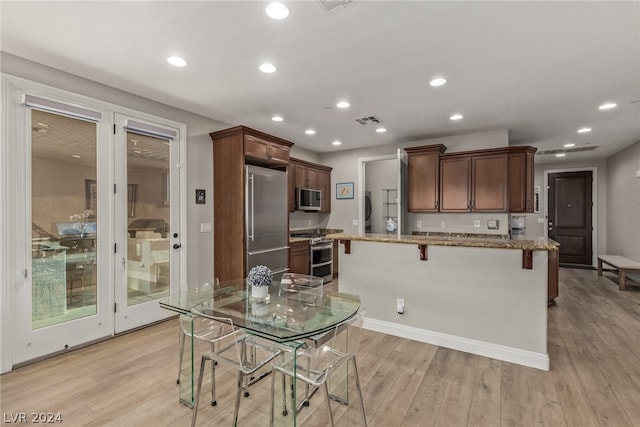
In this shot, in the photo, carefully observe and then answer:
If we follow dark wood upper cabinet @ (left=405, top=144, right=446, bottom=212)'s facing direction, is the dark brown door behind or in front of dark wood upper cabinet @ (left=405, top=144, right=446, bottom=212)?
behind

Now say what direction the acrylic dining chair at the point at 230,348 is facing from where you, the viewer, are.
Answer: facing away from the viewer and to the right of the viewer

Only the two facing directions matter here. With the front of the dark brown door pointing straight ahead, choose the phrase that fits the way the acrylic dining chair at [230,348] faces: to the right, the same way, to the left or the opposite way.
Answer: the opposite way

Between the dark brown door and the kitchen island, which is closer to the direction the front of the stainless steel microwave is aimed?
the kitchen island

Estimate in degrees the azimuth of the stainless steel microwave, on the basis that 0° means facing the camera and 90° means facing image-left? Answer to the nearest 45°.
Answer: approximately 315°

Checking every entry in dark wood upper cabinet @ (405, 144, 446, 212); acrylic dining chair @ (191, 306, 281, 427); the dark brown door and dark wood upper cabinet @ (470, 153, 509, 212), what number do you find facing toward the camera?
3

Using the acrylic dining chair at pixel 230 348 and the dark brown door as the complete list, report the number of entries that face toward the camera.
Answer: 1

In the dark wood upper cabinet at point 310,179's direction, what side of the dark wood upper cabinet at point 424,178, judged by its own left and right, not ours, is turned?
right

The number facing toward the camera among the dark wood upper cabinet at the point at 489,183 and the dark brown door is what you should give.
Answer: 2

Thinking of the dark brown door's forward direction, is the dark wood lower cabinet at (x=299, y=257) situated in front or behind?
in front

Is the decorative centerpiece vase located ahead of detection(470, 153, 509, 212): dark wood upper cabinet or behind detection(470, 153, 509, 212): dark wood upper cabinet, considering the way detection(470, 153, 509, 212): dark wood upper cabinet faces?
ahead
